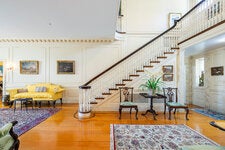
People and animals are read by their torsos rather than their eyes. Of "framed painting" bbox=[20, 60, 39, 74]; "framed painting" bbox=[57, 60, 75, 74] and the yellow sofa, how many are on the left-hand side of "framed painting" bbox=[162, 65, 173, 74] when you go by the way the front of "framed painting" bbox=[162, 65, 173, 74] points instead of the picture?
0

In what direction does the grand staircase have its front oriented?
to the viewer's left

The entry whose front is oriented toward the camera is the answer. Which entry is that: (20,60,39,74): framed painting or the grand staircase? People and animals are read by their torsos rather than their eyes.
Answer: the framed painting

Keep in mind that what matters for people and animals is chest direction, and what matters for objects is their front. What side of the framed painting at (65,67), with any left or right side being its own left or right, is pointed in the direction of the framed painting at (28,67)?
right

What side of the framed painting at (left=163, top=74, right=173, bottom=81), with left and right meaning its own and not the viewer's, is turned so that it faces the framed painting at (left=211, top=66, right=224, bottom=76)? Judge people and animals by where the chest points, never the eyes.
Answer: left

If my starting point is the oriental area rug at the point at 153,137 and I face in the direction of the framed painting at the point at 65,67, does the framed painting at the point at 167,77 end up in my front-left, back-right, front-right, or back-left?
front-right

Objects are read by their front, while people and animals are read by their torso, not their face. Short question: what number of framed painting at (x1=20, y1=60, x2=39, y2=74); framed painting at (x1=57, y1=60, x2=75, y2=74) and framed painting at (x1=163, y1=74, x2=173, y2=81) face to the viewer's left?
0

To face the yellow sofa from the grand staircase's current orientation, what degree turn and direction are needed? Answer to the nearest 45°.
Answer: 0° — it already faces it

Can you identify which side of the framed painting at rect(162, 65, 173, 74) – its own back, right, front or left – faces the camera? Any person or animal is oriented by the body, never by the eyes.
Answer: front

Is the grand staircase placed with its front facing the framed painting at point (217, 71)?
no

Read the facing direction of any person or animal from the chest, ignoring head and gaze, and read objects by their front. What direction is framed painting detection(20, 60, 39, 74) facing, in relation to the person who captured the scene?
facing the viewer

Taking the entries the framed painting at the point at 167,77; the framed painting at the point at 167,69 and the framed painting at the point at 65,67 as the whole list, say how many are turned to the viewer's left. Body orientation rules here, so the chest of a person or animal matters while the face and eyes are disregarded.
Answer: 0

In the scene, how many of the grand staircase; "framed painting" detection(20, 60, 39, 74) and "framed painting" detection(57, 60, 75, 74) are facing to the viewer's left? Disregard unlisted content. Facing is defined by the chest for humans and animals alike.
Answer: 1

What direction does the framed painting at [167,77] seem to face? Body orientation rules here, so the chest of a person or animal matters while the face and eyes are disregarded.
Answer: toward the camera

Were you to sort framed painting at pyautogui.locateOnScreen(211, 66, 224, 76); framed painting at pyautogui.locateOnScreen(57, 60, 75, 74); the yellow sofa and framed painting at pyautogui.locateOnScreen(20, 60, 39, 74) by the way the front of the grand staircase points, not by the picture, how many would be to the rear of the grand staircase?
1

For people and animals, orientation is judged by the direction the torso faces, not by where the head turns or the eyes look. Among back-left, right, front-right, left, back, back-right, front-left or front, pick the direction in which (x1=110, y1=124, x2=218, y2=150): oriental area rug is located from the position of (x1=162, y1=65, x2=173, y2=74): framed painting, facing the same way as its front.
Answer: front

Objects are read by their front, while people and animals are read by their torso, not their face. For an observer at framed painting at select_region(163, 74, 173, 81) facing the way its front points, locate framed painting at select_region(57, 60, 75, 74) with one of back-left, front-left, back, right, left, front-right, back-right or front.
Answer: right

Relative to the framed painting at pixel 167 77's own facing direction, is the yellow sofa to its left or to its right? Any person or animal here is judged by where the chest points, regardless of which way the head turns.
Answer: on its right

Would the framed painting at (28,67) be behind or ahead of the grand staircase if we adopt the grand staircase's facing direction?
ahead
